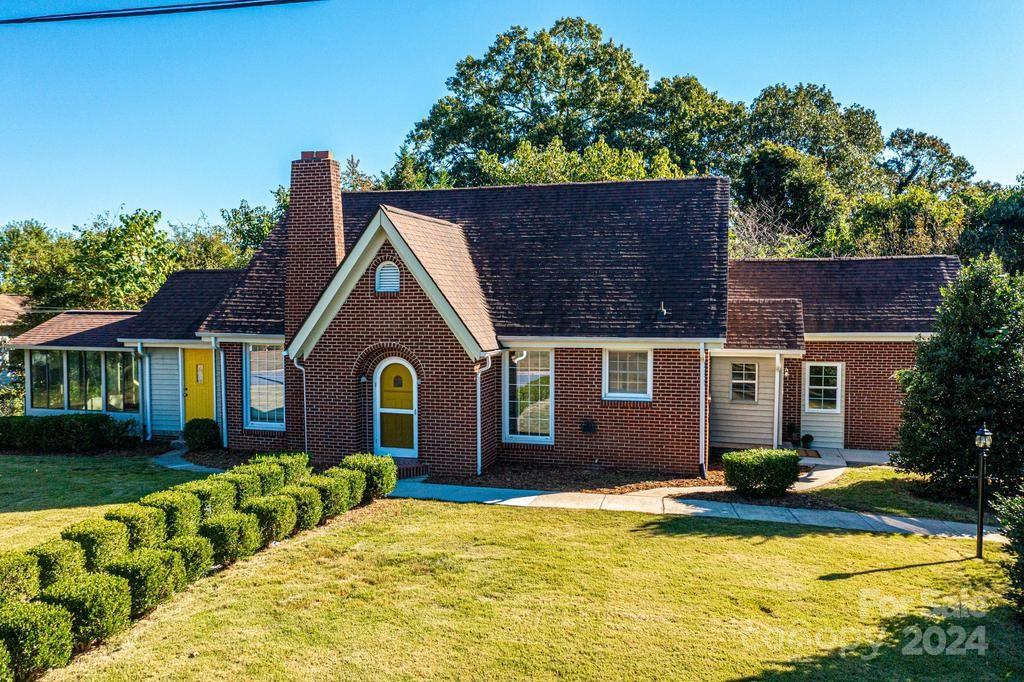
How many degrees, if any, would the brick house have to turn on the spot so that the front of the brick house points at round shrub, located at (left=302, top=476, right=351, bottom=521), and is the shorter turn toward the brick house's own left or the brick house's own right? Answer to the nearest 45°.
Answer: approximately 45° to the brick house's own right

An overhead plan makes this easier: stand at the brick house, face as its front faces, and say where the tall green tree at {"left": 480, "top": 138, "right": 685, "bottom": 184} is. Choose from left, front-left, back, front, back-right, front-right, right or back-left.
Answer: back

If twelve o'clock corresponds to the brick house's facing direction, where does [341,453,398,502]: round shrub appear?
The round shrub is roughly at 1 o'clock from the brick house.

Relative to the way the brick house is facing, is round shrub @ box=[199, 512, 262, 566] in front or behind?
in front

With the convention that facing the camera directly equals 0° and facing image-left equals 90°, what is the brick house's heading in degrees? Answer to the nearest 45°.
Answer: approximately 0°

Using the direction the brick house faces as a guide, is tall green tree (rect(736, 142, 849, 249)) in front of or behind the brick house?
behind

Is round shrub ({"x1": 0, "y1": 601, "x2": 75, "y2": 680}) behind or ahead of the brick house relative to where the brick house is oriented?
ahead

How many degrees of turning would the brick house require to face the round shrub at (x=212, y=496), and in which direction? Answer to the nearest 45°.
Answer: approximately 45° to its right

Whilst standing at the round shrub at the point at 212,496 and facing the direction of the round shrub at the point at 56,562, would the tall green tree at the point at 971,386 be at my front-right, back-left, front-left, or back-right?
back-left
